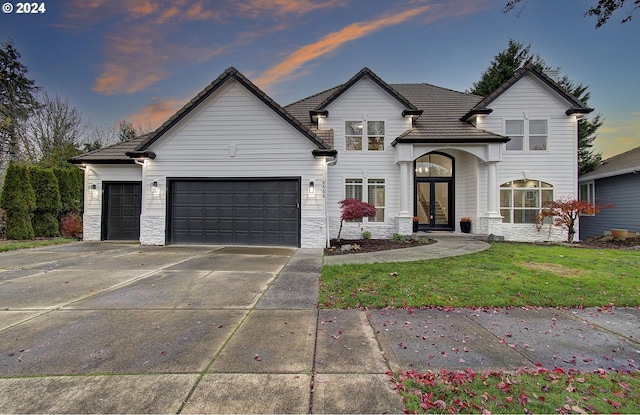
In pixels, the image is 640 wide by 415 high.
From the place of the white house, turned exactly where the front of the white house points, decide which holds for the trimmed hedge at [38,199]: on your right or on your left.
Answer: on your right

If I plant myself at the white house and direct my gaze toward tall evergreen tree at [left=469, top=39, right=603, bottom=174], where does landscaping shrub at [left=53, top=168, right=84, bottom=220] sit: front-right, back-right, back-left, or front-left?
back-left

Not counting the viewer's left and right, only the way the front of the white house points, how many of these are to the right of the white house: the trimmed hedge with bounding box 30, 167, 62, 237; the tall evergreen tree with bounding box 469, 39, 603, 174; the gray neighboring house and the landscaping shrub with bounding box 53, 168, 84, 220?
2

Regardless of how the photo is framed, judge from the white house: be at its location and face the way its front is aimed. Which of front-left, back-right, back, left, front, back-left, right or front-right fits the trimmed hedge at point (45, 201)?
right

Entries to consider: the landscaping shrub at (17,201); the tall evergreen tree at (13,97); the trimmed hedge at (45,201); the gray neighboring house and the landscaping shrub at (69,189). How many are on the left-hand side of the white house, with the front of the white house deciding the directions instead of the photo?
1

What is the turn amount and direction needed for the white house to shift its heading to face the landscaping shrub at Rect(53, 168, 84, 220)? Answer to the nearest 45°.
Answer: approximately 90° to its right

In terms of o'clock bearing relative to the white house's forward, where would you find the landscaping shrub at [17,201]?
The landscaping shrub is roughly at 3 o'clock from the white house.

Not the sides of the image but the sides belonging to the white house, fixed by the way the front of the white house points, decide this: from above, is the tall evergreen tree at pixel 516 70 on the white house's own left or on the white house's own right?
on the white house's own left

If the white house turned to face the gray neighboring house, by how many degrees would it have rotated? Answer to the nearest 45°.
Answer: approximately 90° to its left

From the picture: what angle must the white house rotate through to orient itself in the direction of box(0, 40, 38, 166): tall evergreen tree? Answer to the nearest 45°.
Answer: approximately 90° to its right

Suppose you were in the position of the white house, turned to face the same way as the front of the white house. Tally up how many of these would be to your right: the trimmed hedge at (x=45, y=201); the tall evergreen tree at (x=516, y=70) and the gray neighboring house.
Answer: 1

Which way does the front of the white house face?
toward the camera
